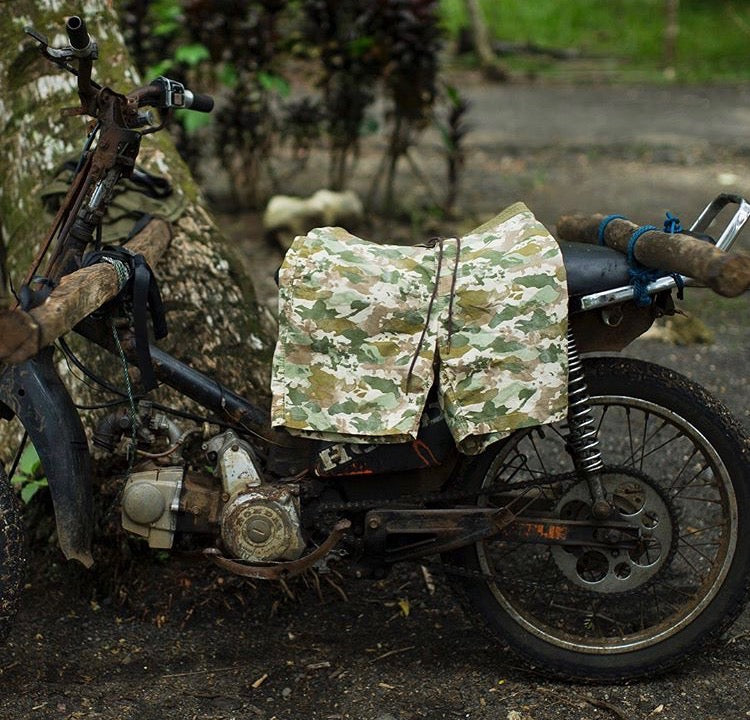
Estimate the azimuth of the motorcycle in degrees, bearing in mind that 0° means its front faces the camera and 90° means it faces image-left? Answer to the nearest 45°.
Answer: approximately 90°

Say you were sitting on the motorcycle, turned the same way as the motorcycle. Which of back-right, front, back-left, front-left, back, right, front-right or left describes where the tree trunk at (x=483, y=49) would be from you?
right

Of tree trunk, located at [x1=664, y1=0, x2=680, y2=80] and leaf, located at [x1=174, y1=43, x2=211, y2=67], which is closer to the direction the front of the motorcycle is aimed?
the leaf

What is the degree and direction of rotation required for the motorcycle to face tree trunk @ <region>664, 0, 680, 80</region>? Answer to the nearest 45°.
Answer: approximately 90° to its right

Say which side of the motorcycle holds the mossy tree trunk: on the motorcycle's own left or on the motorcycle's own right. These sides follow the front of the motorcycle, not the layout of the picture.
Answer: on the motorcycle's own right

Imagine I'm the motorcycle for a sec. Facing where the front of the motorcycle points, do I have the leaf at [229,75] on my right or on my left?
on my right
